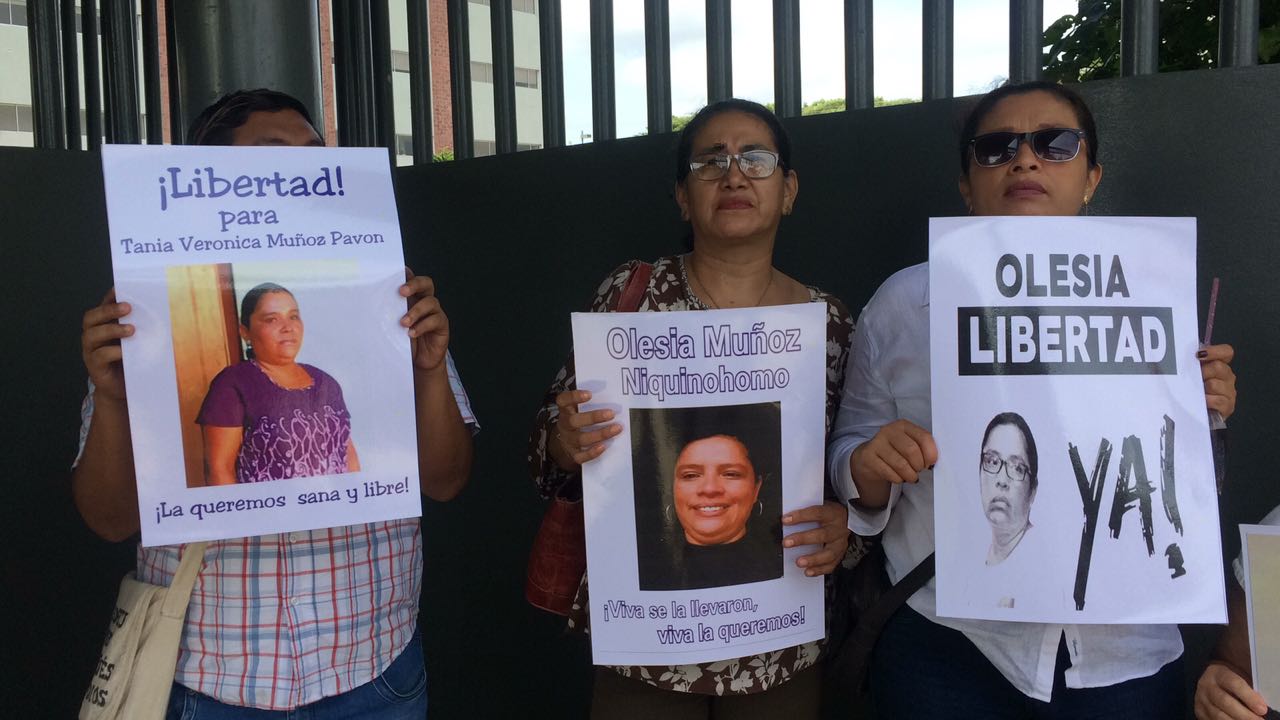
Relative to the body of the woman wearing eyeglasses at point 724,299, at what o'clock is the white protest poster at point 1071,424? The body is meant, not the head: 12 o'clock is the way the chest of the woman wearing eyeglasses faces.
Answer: The white protest poster is roughly at 10 o'clock from the woman wearing eyeglasses.

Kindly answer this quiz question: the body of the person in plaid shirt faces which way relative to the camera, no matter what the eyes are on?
toward the camera

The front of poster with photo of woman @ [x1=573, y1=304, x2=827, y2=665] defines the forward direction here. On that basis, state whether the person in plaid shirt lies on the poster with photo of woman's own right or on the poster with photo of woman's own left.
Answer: on the poster with photo of woman's own right

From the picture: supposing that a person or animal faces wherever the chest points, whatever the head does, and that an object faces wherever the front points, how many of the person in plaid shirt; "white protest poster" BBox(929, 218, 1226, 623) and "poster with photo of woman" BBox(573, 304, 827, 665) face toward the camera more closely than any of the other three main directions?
3

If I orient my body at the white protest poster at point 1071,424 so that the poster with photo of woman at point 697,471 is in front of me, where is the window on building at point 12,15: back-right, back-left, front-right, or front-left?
front-right

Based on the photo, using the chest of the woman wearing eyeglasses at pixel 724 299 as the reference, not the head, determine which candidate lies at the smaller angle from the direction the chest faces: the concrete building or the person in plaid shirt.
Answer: the person in plaid shirt

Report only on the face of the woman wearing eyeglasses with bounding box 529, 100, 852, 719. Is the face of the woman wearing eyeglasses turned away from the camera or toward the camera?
toward the camera

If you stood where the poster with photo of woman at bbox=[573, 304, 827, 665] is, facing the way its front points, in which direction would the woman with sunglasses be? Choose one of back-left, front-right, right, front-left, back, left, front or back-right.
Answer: left

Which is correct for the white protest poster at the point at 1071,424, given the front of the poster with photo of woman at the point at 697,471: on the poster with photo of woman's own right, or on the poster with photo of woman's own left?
on the poster with photo of woman's own left

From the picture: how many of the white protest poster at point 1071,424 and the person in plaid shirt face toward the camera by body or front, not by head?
2

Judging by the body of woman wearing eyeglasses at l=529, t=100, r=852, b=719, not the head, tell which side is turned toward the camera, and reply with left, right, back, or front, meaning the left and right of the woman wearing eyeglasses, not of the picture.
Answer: front

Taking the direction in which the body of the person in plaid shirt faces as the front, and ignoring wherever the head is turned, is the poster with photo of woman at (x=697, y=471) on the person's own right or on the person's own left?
on the person's own left
